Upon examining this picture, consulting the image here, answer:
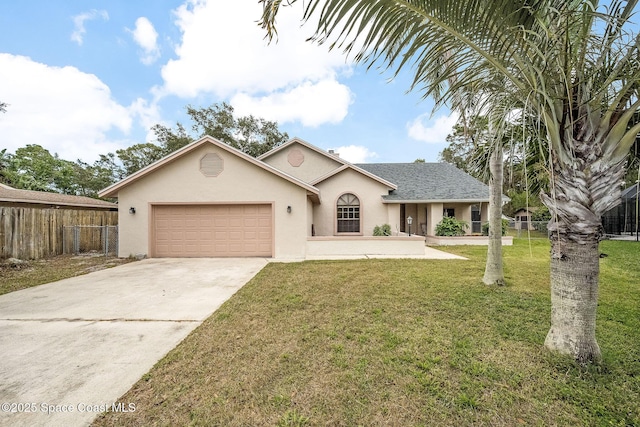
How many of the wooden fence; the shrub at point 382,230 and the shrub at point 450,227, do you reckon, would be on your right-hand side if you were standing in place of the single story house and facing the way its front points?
1

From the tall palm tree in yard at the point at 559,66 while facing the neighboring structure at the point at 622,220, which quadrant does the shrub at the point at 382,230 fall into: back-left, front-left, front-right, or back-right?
front-left

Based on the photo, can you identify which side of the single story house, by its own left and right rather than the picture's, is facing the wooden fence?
right

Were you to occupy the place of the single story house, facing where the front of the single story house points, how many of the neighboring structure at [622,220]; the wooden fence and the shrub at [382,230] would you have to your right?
1

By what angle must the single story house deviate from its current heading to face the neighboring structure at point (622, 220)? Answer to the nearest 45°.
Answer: approximately 90° to its left

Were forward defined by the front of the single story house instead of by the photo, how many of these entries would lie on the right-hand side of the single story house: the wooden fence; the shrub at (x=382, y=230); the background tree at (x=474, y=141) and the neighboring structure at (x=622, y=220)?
1

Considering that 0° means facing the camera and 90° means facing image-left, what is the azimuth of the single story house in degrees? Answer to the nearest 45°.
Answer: approximately 0°

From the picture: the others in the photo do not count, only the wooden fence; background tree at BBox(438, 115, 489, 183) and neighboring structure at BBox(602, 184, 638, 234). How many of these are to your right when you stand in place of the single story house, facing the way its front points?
1

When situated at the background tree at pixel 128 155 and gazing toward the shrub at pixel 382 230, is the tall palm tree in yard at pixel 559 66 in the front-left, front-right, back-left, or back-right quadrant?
front-right

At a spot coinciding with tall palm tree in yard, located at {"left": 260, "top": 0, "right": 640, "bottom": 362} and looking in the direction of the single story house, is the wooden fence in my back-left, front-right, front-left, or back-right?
front-left

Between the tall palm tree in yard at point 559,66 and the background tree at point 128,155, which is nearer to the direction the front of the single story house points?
the tall palm tree in yard
